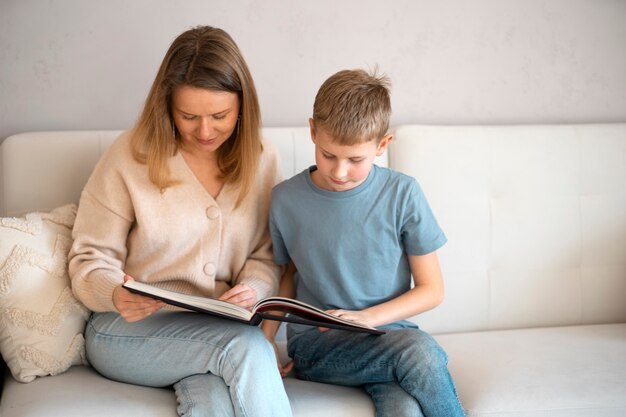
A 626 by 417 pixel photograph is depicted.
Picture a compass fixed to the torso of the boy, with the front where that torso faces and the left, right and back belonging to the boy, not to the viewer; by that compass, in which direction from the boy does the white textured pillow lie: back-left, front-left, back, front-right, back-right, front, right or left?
right

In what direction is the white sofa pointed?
toward the camera
